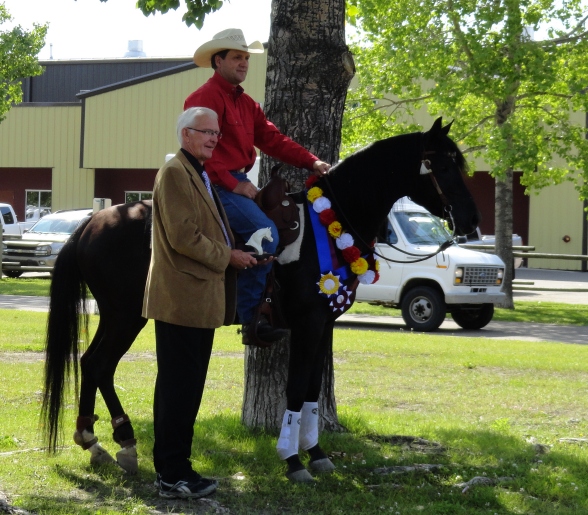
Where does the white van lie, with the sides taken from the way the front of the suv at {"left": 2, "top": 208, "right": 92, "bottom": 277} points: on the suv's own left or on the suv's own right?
on the suv's own left

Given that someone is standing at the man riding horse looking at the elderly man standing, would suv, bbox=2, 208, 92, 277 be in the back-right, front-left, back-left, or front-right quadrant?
back-right

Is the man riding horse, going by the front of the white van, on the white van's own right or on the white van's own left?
on the white van's own right

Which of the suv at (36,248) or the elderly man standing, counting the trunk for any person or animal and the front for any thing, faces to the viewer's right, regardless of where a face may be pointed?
the elderly man standing

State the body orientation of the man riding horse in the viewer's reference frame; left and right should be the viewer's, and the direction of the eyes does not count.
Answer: facing the viewer and to the right of the viewer

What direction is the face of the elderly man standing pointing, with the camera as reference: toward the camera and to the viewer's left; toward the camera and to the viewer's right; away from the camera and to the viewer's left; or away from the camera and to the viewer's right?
toward the camera and to the viewer's right

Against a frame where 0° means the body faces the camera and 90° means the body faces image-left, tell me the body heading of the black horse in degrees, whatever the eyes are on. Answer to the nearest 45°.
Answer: approximately 270°

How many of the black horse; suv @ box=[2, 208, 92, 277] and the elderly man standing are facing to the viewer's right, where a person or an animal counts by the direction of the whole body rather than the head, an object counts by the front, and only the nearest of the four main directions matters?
2

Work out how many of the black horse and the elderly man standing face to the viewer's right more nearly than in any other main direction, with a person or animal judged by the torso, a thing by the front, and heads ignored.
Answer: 2

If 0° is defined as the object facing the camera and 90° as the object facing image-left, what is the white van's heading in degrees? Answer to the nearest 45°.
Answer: approximately 315°

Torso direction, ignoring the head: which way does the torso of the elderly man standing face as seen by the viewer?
to the viewer's right

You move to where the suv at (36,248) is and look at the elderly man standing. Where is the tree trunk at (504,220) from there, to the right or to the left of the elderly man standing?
left

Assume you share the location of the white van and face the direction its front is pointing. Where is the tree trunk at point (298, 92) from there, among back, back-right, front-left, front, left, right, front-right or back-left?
front-right

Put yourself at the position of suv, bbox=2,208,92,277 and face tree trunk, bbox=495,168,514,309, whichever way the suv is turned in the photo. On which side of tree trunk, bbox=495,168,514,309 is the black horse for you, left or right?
right
